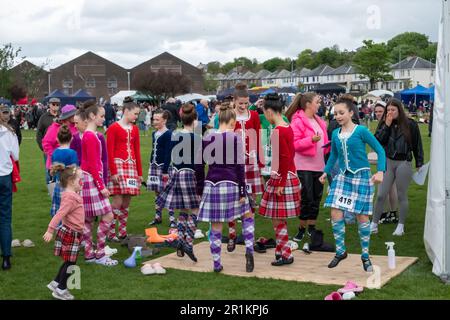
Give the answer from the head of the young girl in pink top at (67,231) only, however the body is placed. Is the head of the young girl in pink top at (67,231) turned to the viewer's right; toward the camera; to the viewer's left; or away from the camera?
to the viewer's right

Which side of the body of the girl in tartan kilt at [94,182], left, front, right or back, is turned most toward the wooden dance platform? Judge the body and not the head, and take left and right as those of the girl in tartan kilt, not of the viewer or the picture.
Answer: front

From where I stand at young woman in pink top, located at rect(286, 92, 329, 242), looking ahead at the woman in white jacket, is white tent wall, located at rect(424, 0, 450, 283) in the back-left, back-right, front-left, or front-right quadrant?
back-left

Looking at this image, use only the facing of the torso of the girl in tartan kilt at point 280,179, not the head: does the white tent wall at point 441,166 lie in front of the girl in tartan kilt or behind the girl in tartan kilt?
behind

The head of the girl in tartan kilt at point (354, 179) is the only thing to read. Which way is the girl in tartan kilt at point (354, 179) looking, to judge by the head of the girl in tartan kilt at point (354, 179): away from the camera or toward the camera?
toward the camera

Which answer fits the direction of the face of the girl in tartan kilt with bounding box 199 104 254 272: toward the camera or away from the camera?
away from the camera

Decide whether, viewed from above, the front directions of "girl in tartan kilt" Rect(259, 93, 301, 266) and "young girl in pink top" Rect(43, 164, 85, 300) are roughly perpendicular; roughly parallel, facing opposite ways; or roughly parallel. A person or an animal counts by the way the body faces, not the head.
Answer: roughly parallel, facing opposite ways

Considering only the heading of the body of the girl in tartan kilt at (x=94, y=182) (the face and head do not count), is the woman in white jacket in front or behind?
behind
